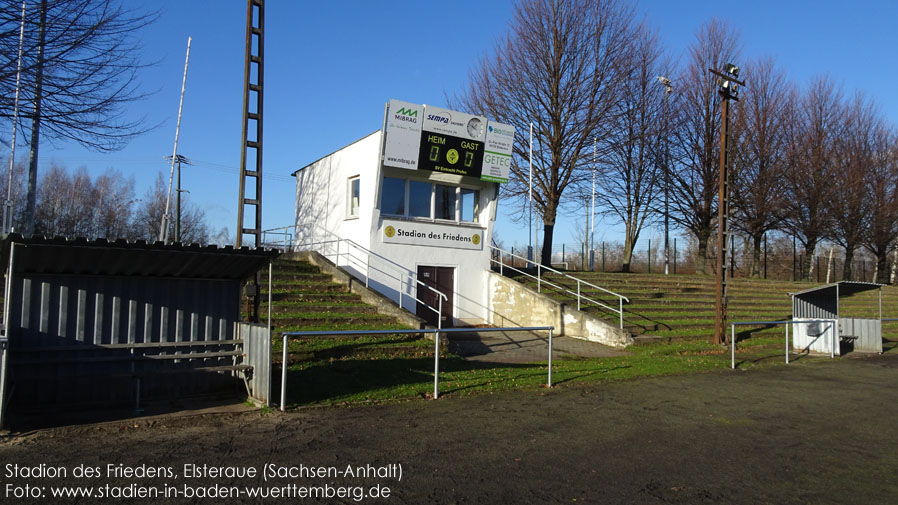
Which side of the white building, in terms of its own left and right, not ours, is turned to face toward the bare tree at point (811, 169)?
left

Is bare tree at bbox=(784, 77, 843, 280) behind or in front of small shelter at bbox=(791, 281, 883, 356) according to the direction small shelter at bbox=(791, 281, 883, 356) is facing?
behind

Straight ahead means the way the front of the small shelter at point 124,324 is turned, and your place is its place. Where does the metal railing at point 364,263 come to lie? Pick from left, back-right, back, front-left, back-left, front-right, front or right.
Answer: left

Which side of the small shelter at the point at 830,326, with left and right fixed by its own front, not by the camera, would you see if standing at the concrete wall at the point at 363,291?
right

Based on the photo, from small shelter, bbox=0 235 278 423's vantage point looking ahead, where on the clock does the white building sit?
The white building is roughly at 7 o'clock from the small shelter.

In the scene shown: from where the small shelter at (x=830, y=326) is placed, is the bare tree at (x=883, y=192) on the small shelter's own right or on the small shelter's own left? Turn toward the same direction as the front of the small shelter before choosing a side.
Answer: on the small shelter's own left

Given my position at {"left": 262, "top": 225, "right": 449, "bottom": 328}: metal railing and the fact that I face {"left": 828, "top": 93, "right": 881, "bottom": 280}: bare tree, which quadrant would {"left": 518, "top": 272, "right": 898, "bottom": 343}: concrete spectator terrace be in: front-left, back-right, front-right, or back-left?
front-right

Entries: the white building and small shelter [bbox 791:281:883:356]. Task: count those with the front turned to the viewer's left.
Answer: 0

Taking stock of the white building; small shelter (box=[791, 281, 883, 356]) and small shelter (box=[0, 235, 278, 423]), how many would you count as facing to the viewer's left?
0

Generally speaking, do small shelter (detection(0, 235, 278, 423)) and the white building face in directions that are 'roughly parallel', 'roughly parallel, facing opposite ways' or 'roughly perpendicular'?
roughly parallel

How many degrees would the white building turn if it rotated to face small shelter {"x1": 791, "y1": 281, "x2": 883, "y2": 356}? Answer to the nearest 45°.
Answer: approximately 45° to its left

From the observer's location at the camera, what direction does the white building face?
facing the viewer and to the right of the viewer

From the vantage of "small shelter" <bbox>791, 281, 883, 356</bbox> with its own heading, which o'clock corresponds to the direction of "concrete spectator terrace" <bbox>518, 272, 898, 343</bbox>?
The concrete spectator terrace is roughly at 6 o'clock from the small shelter.

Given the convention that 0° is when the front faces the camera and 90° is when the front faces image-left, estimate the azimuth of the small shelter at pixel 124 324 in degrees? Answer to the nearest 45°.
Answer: approximately 315°
